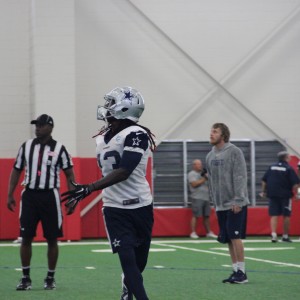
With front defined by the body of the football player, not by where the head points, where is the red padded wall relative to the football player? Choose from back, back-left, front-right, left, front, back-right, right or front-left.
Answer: back-right

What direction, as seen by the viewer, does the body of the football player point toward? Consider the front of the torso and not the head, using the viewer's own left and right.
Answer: facing the viewer and to the left of the viewer

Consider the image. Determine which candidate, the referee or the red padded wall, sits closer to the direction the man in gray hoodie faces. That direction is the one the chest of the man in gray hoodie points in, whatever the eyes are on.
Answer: the referee

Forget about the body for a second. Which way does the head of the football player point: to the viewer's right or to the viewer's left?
to the viewer's left
